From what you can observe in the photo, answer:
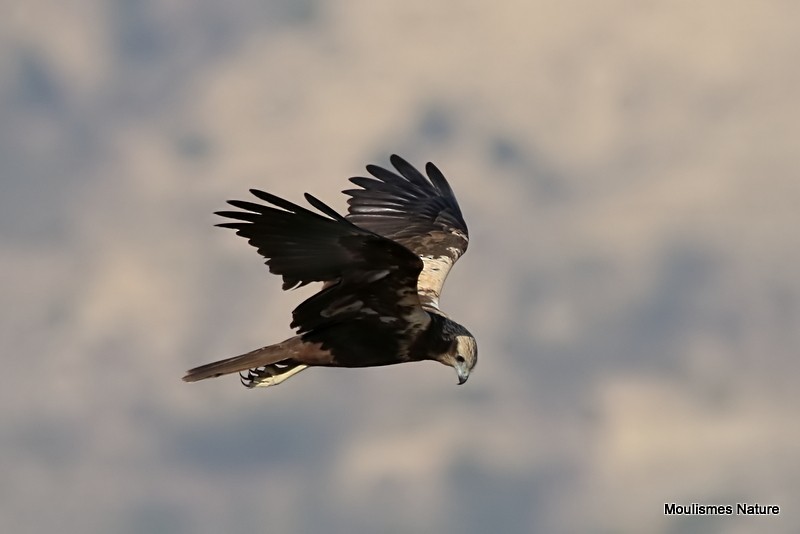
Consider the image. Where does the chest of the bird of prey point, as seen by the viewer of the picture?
to the viewer's right
